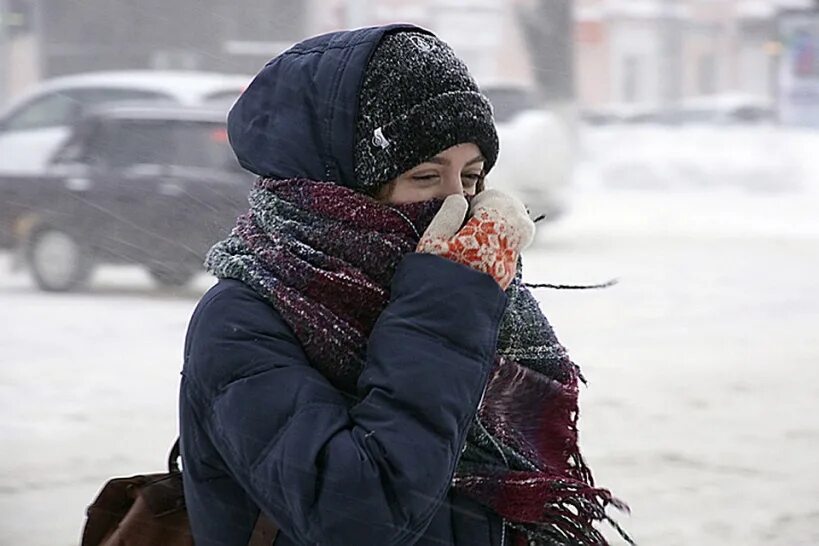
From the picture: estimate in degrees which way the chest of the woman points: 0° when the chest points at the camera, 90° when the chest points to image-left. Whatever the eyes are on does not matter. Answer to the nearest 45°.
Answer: approximately 315°

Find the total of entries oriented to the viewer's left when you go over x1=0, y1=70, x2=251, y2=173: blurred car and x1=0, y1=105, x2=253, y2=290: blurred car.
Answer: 2

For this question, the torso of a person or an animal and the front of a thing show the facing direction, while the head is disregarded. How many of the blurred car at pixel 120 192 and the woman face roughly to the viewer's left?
1

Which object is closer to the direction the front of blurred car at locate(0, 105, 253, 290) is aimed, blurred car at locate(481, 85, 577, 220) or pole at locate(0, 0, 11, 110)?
the pole

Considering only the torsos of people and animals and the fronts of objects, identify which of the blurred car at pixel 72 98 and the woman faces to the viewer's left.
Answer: the blurred car

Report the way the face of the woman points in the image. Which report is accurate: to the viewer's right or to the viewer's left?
to the viewer's right

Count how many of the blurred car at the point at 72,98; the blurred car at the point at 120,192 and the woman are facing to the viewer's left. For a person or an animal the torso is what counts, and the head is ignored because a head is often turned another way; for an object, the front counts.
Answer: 2

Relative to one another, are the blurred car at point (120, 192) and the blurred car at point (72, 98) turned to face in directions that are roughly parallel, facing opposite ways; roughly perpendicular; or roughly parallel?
roughly parallel

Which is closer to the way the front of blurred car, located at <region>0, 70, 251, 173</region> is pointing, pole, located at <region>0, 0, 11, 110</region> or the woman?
the pole

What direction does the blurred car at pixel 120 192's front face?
to the viewer's left

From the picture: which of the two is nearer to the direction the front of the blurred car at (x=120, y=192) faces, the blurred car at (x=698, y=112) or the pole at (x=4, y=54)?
the pole

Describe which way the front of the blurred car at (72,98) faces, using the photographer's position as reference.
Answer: facing to the left of the viewer

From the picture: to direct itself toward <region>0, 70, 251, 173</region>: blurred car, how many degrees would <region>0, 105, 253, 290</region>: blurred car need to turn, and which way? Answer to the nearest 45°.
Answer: approximately 90° to its right

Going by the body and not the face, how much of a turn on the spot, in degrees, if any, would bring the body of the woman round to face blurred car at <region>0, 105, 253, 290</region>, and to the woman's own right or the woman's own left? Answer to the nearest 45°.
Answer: approximately 135° to the woman's own left
